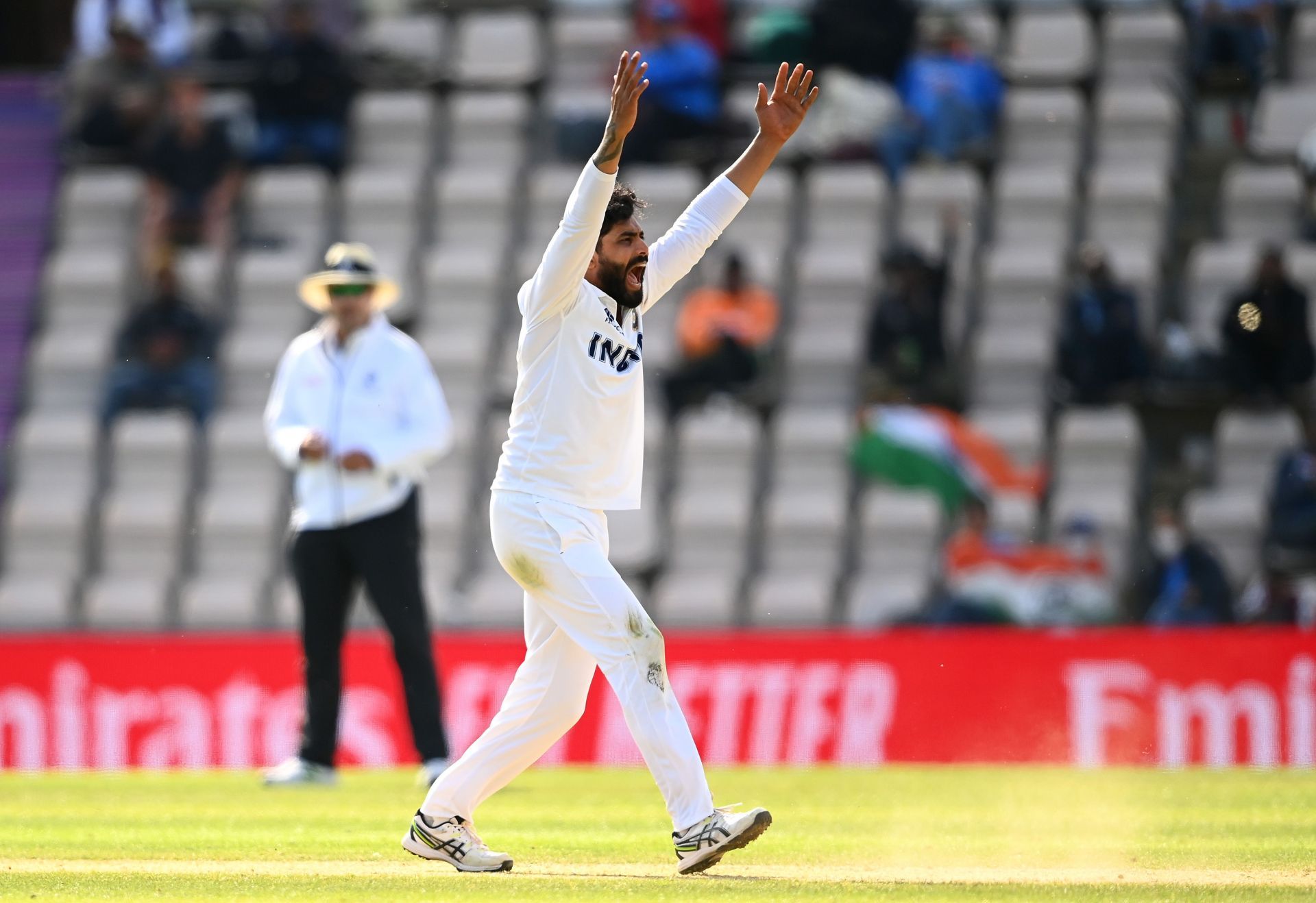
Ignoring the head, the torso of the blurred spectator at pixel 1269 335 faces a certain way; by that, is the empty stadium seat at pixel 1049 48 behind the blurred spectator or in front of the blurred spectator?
behind

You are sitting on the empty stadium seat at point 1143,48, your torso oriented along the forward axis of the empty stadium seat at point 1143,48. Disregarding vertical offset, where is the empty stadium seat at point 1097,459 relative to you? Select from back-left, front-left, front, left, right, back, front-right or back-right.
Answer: front

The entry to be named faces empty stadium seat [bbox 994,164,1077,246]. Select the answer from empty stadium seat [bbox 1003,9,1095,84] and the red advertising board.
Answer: empty stadium seat [bbox 1003,9,1095,84]

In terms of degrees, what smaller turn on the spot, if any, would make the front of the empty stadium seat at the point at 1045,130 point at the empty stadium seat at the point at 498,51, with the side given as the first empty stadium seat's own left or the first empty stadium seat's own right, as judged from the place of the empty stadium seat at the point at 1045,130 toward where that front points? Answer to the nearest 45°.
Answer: approximately 90° to the first empty stadium seat's own right

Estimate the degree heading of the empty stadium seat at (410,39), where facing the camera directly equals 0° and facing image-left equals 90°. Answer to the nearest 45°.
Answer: approximately 0°

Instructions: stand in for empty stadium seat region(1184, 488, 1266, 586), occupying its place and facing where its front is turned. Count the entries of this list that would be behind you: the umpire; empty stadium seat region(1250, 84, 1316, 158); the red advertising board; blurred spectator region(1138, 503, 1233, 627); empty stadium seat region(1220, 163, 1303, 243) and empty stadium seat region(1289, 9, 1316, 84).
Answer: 3

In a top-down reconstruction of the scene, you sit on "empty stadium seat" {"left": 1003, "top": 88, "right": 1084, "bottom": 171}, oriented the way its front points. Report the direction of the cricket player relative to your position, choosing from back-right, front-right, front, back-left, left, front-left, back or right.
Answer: front

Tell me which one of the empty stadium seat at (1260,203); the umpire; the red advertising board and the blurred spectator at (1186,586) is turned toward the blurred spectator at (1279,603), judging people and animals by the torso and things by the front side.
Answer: the empty stadium seat

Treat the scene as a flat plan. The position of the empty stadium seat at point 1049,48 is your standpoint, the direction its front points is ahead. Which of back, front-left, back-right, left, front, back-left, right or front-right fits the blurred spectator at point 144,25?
right

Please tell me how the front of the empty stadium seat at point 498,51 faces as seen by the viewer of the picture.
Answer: facing the viewer

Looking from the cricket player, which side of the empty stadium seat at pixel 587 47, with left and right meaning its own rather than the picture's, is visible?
front

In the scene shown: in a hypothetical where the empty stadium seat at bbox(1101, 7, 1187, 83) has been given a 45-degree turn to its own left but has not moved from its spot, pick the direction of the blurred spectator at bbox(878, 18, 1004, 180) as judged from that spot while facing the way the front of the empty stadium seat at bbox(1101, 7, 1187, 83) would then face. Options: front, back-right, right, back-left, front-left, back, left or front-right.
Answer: right

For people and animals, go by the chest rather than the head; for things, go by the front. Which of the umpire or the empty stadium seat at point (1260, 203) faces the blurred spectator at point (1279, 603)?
the empty stadium seat
